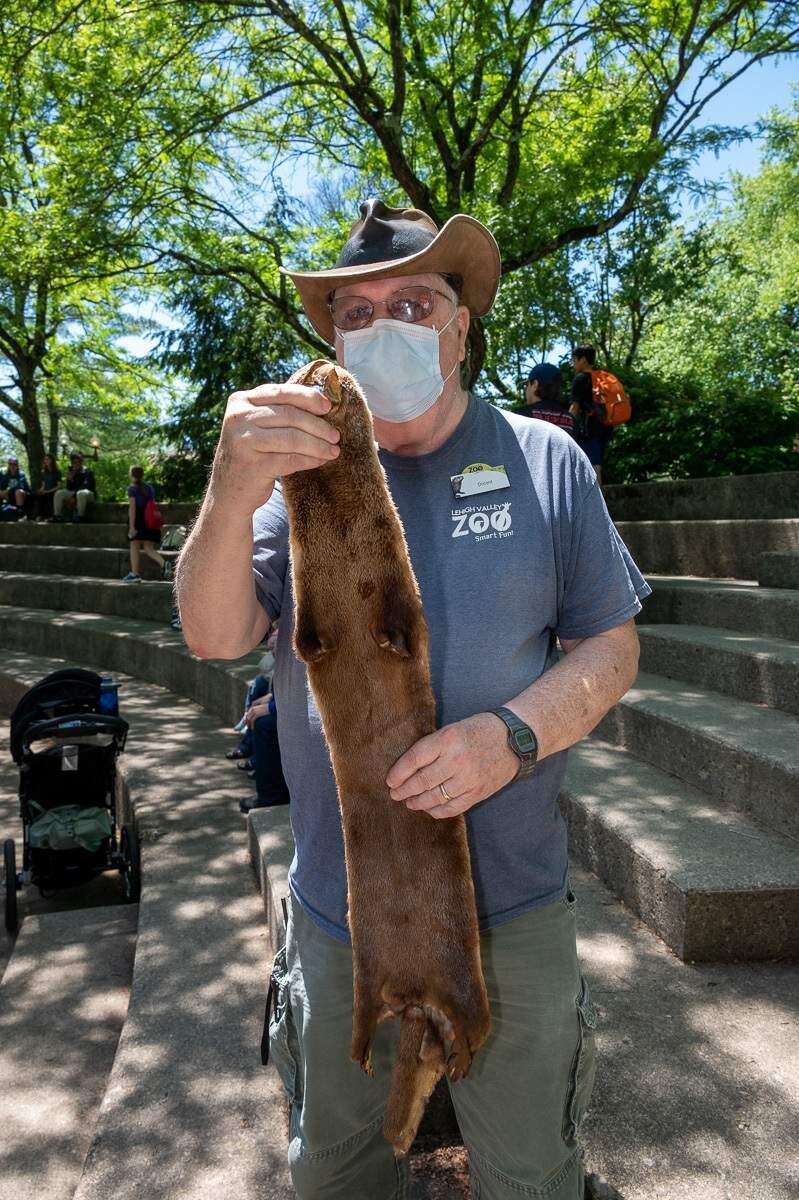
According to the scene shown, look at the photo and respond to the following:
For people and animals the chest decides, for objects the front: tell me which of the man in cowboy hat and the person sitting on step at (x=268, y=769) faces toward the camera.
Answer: the man in cowboy hat

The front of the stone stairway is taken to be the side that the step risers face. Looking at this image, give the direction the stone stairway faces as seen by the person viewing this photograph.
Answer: facing the viewer and to the left of the viewer

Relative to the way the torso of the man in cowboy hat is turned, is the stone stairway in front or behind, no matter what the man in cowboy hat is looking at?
behind

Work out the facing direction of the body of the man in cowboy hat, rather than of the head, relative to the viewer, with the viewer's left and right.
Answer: facing the viewer

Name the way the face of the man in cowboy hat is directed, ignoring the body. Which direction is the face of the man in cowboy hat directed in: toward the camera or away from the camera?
toward the camera

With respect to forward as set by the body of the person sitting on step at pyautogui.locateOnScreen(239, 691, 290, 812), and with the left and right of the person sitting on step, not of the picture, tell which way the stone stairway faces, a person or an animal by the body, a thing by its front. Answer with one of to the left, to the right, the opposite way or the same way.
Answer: the same way

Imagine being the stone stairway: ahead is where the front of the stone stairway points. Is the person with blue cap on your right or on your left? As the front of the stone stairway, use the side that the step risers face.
on your right

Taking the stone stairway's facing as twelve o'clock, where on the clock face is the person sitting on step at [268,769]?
The person sitting on step is roughly at 2 o'clock from the stone stairway.

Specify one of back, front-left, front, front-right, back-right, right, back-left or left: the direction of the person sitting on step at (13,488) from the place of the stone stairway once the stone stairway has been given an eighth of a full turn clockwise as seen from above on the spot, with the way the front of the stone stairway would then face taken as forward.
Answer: front-right

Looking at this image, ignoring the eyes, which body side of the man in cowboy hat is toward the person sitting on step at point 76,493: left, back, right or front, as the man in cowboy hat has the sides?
back

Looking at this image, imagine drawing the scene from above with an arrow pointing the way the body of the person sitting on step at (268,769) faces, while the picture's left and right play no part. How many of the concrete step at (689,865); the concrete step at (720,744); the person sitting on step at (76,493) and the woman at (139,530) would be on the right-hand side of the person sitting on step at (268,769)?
2
